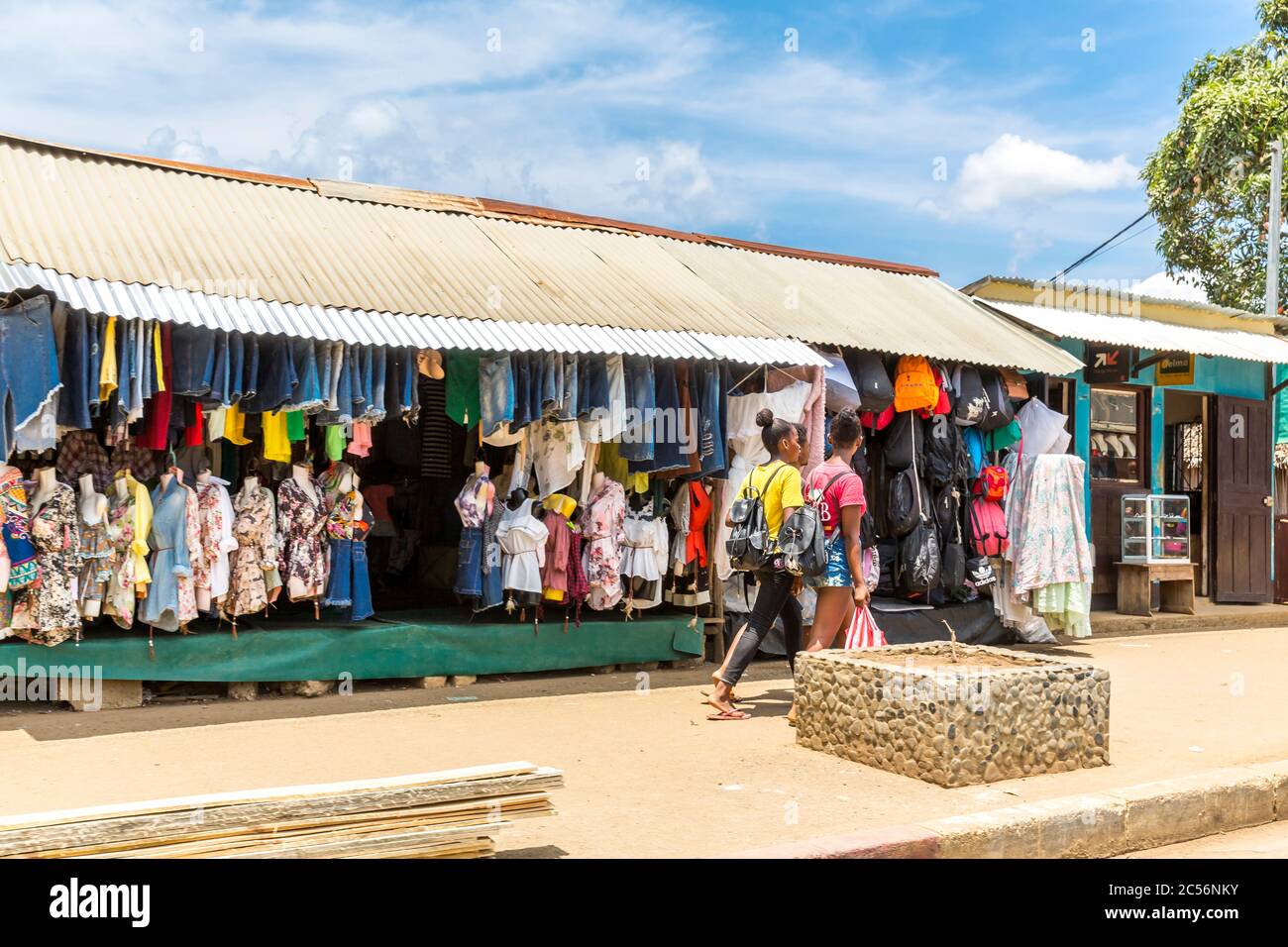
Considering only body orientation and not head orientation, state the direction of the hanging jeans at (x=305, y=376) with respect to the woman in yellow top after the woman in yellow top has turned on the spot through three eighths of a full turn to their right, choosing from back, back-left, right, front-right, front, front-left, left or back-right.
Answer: right

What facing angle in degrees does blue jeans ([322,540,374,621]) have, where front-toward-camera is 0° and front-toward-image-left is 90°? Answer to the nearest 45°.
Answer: approximately 0°

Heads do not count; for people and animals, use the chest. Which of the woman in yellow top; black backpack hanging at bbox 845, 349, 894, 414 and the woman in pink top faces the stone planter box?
the black backpack hanging

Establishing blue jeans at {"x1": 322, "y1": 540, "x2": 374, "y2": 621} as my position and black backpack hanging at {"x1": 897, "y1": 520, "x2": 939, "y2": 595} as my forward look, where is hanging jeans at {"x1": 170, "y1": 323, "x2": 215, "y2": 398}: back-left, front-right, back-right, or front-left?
back-right

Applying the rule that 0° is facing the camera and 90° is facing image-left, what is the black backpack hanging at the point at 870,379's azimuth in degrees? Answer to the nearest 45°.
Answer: approximately 0°

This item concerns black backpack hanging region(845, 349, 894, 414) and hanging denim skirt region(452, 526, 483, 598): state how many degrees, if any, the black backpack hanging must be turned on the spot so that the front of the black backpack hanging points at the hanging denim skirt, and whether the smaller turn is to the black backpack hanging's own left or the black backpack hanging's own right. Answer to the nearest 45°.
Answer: approximately 45° to the black backpack hanging's own right

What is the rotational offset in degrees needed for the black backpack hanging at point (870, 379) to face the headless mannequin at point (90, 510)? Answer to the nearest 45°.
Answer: approximately 45° to its right

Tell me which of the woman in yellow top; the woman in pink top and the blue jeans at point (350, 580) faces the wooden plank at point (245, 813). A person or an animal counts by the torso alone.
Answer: the blue jeans

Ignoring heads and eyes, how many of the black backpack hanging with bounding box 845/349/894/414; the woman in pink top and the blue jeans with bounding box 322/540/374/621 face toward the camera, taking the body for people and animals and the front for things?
2

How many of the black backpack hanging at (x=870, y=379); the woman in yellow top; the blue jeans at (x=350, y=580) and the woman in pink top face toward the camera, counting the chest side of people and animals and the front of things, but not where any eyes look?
2

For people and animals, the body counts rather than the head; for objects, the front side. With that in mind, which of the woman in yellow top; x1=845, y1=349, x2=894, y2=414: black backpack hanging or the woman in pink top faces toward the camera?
the black backpack hanging

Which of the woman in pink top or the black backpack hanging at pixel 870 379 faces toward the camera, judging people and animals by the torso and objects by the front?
the black backpack hanging

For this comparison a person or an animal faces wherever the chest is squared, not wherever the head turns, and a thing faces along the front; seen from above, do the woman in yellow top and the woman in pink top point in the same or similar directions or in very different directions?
same or similar directions

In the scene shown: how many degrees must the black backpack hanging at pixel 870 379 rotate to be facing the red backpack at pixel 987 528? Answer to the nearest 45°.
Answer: approximately 135° to its left

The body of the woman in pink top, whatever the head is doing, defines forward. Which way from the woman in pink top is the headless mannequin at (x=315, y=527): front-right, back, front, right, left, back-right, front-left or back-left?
back-left
